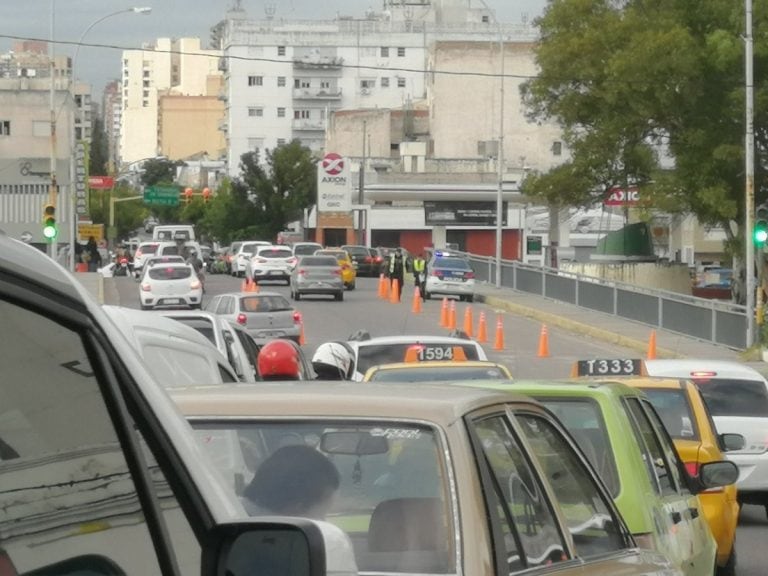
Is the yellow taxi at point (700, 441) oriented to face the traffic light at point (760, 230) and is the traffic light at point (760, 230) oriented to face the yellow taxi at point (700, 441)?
yes

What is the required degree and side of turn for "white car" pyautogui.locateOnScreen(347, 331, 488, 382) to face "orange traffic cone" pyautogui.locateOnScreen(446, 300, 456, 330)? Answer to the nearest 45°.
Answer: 0° — it already faces it

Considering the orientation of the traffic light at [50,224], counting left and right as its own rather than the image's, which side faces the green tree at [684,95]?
left

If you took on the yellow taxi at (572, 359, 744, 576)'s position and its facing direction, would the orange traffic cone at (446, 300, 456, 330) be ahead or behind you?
ahead

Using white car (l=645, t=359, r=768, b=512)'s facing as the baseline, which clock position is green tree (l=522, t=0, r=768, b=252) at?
The green tree is roughly at 12 o'clock from the white car.

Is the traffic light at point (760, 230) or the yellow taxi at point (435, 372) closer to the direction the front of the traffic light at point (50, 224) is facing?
the yellow taxi

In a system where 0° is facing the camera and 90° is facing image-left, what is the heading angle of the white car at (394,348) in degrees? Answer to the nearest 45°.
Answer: approximately 180°

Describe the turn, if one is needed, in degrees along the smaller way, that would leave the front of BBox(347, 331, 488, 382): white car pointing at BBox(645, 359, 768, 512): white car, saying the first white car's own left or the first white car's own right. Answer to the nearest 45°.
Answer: approximately 135° to the first white car's own right

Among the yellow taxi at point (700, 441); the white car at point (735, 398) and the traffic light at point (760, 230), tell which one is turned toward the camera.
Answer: the traffic light

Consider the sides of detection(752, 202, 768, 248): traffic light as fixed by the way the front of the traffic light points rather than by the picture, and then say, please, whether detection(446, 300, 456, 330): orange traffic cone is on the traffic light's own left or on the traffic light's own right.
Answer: on the traffic light's own right

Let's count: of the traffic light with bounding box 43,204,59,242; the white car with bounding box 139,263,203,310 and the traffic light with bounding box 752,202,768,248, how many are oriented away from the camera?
1

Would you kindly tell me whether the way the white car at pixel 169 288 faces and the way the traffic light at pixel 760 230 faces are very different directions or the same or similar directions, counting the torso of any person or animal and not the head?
very different directions

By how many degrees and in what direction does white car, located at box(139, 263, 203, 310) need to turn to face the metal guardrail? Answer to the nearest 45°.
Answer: approximately 135° to its right

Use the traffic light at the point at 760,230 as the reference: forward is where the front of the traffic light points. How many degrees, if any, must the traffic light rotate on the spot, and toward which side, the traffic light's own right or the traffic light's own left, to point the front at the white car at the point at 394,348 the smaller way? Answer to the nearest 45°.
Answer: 0° — it already faces it

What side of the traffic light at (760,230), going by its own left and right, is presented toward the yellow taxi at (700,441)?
front

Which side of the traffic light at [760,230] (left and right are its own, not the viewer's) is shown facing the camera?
front

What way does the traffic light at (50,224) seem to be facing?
toward the camera

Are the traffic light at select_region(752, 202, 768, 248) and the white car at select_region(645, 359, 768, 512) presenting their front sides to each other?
yes

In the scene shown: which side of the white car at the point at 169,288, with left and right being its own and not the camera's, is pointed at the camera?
back

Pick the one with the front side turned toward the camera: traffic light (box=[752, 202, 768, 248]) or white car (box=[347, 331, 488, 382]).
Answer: the traffic light

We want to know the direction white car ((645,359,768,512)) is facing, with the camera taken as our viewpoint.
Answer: facing away from the viewer

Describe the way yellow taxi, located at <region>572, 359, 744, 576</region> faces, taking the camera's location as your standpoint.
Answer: facing away from the viewer
